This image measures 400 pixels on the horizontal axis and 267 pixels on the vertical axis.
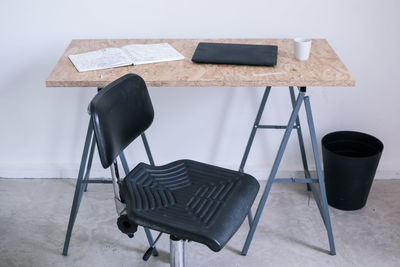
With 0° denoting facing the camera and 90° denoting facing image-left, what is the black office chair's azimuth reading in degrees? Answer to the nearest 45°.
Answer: approximately 315°

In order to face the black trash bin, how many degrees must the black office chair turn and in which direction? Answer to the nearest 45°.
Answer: approximately 90° to its left

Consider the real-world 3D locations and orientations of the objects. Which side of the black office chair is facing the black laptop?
left

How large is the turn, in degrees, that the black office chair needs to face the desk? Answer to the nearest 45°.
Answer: approximately 90° to its left

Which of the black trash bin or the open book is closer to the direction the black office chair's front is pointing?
the black trash bin

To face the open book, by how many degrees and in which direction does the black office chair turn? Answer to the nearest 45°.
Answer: approximately 135° to its left
